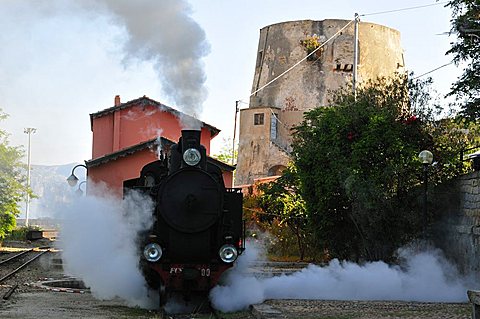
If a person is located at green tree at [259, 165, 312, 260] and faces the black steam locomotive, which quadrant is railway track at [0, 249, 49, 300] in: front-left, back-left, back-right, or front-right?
front-right

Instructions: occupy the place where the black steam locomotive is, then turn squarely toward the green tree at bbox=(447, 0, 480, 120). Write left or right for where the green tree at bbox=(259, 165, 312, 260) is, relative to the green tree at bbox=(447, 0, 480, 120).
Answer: left

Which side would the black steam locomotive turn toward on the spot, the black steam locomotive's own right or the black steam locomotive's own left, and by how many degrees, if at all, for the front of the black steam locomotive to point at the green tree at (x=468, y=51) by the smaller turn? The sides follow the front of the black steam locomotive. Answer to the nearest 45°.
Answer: approximately 135° to the black steam locomotive's own left

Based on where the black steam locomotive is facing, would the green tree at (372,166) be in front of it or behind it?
behind

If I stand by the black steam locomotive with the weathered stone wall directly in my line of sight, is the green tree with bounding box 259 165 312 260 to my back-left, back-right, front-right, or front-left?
front-left

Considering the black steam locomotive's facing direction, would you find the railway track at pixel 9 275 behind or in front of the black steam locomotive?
behind

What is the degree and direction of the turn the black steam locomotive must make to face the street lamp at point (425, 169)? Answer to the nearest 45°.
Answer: approximately 135° to its left

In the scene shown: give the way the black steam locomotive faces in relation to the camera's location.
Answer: facing the viewer

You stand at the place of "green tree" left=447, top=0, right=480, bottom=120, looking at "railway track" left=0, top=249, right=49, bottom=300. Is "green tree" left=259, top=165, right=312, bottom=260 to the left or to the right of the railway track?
right

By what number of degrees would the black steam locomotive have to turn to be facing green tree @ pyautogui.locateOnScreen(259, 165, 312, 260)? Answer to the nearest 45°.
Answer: approximately 180°

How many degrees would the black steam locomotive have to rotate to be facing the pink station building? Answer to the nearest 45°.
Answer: approximately 180°

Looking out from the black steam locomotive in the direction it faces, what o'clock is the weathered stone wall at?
The weathered stone wall is roughly at 8 o'clock from the black steam locomotive.
